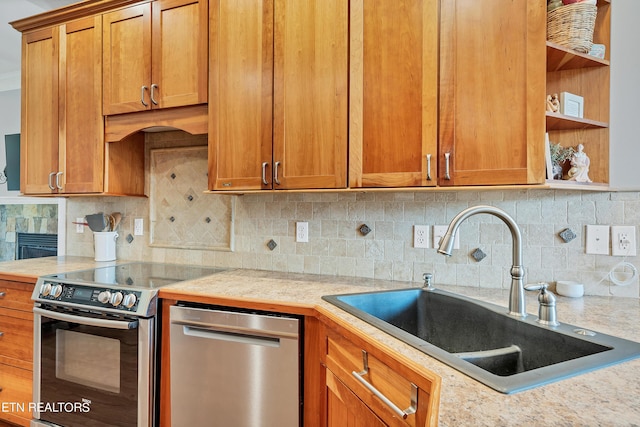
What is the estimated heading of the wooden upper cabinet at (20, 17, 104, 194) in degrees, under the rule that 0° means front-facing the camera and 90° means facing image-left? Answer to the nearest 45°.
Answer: approximately 45°

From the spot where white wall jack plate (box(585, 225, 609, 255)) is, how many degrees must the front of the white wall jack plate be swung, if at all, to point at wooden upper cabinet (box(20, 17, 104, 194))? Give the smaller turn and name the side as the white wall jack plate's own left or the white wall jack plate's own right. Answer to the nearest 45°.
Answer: approximately 90° to the white wall jack plate's own right

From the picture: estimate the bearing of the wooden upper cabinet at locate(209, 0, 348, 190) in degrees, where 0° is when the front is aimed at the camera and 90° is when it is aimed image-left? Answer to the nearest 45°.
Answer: approximately 0°

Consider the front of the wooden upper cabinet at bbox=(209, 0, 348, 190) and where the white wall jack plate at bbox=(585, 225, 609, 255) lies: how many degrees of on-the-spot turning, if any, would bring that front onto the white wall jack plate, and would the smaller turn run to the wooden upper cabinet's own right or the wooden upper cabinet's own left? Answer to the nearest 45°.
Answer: approximately 90° to the wooden upper cabinet's own left

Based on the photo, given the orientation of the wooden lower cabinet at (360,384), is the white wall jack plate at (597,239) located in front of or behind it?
behind

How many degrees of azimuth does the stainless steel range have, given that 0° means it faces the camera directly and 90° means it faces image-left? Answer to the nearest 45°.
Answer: approximately 45°

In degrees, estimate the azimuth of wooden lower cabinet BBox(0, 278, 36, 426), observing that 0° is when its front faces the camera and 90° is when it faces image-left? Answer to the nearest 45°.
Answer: approximately 45°

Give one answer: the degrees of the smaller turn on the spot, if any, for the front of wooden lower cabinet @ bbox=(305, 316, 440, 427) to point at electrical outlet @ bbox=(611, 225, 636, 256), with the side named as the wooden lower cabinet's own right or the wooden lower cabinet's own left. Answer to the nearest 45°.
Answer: approximately 180°

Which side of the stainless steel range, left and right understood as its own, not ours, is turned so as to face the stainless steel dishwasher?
left
